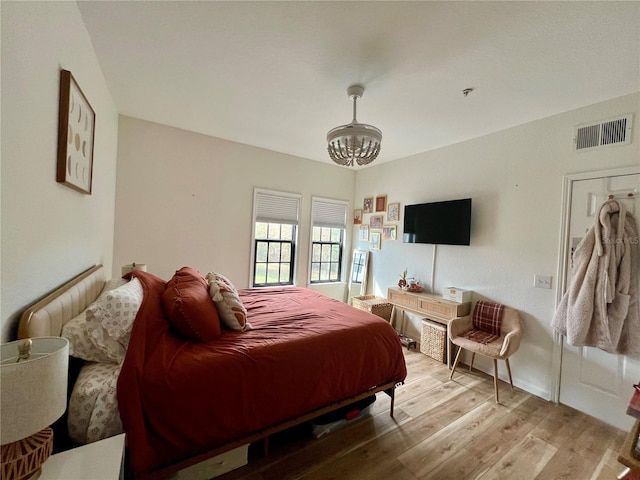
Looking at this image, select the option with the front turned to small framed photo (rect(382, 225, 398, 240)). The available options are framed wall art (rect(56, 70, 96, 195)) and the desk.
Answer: the framed wall art

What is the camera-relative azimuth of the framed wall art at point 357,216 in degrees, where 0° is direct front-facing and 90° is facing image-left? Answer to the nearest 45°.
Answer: approximately 45°

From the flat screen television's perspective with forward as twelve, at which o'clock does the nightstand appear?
The nightstand is roughly at 11 o'clock from the flat screen television.

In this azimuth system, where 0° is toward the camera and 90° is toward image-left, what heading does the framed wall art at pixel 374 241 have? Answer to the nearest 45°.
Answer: approximately 45°

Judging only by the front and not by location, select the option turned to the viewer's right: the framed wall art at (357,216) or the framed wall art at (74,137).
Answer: the framed wall art at (74,137)

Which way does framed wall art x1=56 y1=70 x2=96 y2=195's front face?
to the viewer's right
